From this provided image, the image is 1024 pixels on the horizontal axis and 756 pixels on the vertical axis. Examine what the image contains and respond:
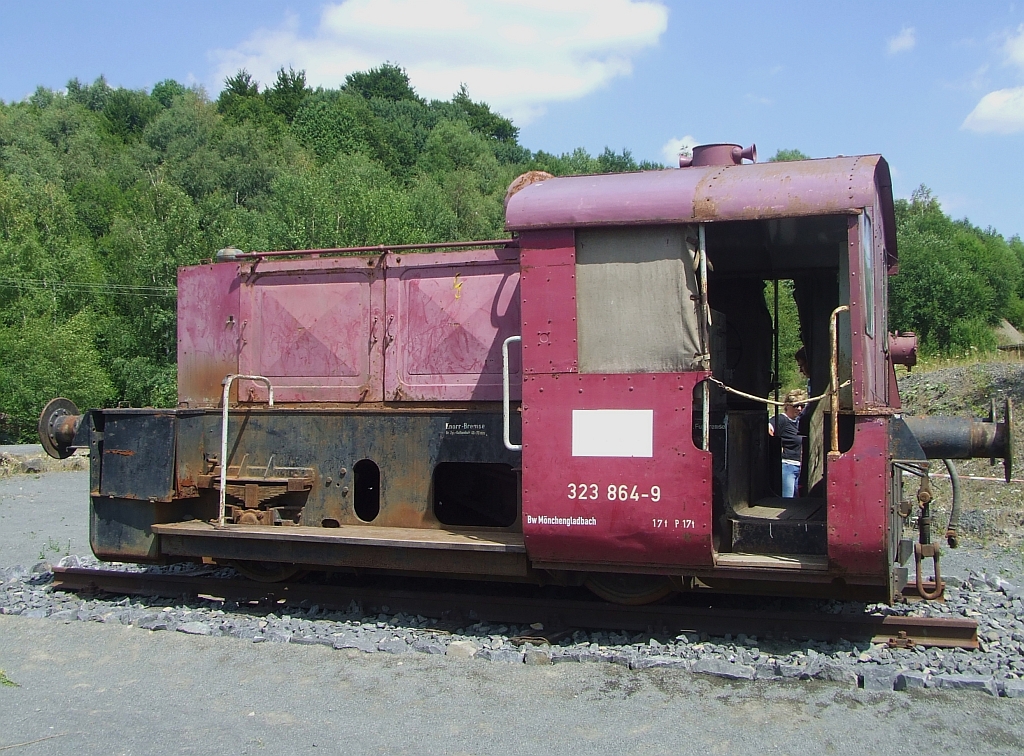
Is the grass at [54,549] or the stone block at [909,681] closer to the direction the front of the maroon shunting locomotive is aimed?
the grass

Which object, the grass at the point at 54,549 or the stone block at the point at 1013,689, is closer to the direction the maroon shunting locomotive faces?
the grass

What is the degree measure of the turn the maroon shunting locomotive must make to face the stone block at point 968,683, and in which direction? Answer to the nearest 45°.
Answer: approximately 135° to its left

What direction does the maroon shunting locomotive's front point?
to the viewer's left

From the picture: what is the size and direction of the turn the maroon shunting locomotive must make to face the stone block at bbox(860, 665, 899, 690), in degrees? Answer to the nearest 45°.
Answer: approximately 135° to its left
